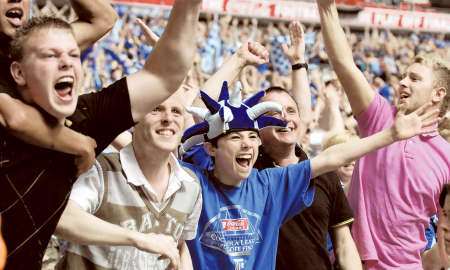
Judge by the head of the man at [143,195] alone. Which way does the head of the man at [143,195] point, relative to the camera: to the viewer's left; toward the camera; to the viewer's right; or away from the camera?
toward the camera

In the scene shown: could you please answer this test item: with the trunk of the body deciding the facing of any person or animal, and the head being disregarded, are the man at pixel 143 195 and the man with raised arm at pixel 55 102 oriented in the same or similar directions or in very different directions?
same or similar directions

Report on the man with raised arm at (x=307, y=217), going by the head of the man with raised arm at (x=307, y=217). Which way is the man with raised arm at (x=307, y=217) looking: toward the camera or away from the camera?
toward the camera

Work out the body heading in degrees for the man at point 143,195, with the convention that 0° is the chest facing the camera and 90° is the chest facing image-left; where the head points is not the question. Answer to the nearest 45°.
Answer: approximately 315°

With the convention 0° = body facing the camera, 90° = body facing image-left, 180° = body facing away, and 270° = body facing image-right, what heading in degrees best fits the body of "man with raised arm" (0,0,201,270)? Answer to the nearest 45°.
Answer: approximately 315°

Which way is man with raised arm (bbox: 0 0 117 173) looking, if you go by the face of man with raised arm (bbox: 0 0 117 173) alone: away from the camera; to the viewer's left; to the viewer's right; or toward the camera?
toward the camera

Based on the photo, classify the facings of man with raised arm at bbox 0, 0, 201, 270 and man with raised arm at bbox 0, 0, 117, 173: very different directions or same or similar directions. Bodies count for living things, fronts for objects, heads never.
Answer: same or similar directions

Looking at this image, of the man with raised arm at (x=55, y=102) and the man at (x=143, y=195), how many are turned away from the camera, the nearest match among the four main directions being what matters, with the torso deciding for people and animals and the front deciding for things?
0

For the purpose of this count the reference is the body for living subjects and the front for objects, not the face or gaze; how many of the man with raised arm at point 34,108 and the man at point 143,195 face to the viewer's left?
0

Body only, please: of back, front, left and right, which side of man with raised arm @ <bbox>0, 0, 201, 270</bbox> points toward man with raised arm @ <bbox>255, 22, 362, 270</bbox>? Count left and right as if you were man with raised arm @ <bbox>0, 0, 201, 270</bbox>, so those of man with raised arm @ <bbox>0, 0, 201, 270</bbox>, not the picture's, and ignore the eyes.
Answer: left

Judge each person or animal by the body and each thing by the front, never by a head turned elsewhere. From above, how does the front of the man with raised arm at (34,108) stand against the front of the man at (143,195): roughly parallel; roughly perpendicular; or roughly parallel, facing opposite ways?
roughly parallel
